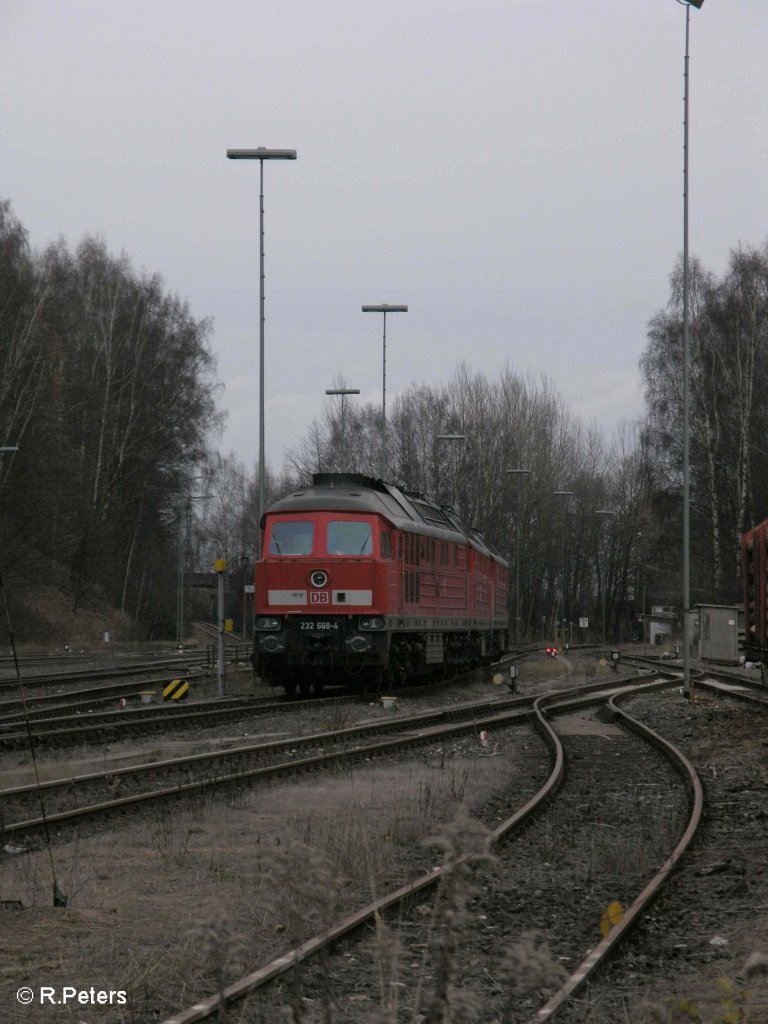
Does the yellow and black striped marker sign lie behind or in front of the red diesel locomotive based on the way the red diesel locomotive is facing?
in front

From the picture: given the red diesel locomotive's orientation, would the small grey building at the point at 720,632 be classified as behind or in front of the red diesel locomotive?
behind

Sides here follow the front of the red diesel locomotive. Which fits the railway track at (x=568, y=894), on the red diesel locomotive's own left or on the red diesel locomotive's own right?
on the red diesel locomotive's own left

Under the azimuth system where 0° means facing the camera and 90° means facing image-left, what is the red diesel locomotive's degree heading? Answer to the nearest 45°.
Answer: approximately 45°

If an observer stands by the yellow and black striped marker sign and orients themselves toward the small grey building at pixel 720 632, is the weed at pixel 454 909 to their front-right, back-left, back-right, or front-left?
back-right

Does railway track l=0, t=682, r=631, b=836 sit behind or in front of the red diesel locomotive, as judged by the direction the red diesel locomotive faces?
in front

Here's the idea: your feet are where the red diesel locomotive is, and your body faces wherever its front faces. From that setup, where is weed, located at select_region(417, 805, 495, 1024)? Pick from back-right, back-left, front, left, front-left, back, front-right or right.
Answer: front-left

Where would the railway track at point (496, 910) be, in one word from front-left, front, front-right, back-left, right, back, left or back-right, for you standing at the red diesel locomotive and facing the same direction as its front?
front-left

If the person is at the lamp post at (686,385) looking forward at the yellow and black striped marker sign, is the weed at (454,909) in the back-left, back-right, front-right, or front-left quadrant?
front-left

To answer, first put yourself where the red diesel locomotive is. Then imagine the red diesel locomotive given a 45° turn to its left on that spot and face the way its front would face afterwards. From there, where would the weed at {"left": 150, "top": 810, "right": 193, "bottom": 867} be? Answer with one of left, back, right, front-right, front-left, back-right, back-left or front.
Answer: front
